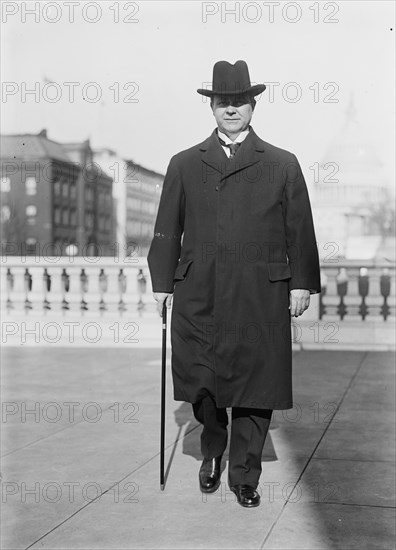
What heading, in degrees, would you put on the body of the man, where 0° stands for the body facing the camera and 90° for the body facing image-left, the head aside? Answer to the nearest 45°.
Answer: approximately 0°
